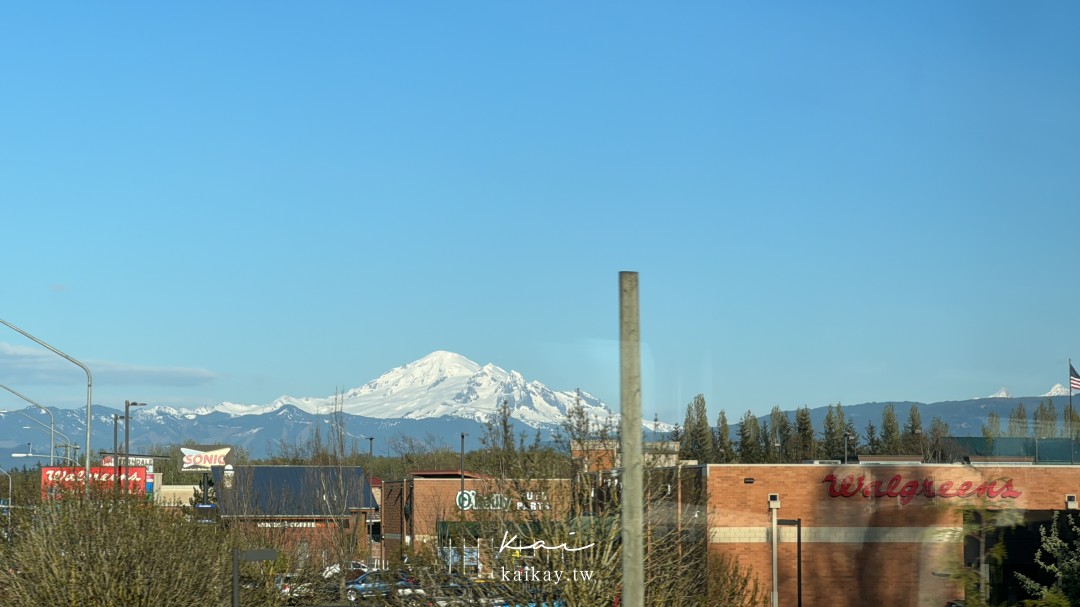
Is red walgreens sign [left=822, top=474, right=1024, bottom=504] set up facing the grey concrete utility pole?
yes

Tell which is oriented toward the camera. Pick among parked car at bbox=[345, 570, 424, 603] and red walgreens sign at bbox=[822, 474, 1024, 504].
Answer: the red walgreens sign

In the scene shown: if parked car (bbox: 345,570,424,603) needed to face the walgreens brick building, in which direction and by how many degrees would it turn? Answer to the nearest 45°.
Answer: approximately 135° to its right

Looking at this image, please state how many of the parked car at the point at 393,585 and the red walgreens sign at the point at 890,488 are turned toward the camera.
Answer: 1

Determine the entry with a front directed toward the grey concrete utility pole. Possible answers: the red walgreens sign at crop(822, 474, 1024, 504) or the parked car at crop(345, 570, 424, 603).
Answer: the red walgreens sign

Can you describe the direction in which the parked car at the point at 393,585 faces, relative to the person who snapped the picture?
facing to the left of the viewer

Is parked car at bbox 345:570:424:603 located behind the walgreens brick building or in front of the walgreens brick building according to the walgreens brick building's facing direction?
in front

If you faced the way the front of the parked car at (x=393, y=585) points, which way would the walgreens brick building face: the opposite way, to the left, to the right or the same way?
to the left

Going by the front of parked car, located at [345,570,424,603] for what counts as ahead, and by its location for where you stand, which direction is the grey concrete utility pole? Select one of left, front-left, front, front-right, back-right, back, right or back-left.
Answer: left

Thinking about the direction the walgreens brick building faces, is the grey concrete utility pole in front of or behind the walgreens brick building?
in front

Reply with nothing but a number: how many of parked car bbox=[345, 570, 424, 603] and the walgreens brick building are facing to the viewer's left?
1

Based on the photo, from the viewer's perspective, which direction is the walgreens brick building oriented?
toward the camera

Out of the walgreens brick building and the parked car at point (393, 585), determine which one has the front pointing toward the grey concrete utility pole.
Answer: the walgreens brick building
